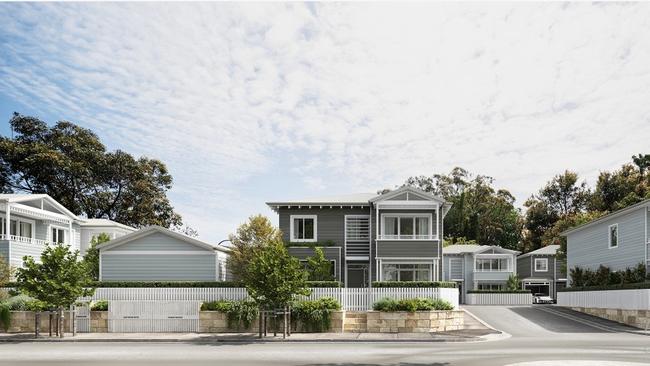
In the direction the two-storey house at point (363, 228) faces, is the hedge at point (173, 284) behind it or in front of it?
in front

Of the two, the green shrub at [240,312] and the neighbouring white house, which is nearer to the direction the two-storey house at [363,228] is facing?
the green shrub

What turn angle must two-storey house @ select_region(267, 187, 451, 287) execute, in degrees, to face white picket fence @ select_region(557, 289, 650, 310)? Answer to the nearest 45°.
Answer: approximately 45° to its left

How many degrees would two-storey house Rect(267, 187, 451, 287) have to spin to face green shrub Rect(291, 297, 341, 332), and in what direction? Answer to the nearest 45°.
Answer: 0° — it already faces it

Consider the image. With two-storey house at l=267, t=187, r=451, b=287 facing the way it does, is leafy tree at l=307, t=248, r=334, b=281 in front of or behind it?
in front

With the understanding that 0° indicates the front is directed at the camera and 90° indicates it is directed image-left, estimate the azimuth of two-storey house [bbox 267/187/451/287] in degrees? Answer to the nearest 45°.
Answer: approximately 0°

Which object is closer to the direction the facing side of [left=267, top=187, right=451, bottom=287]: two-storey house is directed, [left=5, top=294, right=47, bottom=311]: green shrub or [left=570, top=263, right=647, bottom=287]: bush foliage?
the green shrub

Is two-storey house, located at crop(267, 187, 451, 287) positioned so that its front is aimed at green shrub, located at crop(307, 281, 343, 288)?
yes

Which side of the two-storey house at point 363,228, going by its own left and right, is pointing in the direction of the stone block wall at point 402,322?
front

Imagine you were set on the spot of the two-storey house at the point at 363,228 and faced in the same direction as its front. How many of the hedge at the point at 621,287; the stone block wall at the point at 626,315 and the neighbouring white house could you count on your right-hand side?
1

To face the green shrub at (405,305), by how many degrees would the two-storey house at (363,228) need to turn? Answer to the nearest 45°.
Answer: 0° — it already faces it

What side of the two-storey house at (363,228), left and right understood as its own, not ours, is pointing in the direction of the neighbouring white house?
right

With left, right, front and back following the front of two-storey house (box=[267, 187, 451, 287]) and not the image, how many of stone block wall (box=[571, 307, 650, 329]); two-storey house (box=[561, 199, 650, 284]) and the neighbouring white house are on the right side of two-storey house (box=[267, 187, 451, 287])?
1
